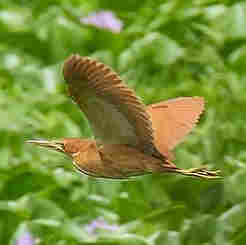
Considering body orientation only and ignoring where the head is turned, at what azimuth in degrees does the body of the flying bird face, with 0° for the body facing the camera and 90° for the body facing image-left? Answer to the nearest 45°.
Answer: approximately 90°

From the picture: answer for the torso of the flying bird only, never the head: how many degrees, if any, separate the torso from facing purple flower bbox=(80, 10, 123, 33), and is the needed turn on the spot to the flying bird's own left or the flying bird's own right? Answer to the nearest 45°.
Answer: approximately 90° to the flying bird's own right
